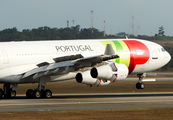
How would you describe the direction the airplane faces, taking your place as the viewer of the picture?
facing away from the viewer and to the right of the viewer
